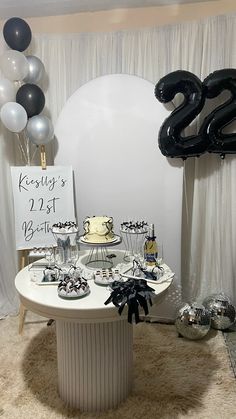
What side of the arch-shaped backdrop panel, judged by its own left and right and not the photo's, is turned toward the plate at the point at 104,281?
front

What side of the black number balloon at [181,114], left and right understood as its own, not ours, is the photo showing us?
front

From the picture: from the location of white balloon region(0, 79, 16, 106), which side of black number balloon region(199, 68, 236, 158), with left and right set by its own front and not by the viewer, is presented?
right

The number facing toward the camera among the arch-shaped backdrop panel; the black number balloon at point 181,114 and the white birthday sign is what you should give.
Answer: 3

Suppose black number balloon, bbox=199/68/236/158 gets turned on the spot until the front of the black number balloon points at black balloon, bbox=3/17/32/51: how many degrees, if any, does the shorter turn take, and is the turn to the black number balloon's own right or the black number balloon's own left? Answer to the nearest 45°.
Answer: approximately 90° to the black number balloon's own right

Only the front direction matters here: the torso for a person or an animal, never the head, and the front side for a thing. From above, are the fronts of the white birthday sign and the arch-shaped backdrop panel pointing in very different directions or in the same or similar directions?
same or similar directions

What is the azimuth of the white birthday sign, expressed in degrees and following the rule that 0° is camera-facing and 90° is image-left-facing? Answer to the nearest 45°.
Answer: approximately 0°

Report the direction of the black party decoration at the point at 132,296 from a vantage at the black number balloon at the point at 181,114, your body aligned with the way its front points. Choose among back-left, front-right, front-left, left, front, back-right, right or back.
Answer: front

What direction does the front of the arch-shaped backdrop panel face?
toward the camera

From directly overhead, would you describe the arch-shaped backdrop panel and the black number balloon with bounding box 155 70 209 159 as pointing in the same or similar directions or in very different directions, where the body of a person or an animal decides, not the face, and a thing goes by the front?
same or similar directions

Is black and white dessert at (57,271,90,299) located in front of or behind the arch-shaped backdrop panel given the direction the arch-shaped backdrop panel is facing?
in front

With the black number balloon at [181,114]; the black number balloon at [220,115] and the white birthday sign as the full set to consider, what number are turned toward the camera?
3

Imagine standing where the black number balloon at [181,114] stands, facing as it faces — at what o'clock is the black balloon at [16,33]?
The black balloon is roughly at 3 o'clock from the black number balloon.
